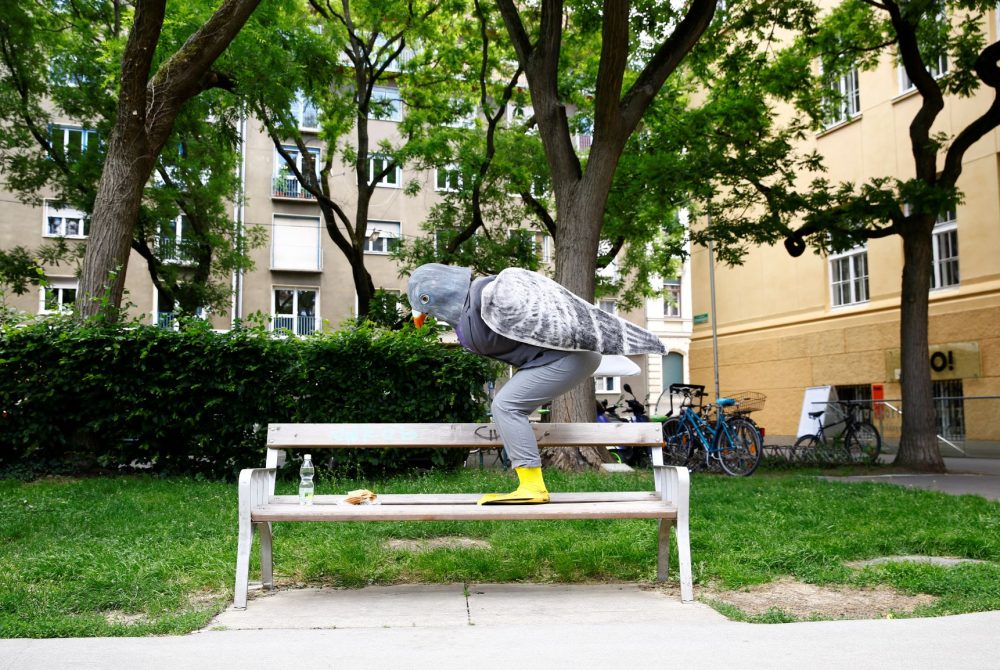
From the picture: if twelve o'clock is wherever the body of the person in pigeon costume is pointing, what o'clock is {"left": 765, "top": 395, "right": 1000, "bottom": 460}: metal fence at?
The metal fence is roughly at 4 o'clock from the person in pigeon costume.

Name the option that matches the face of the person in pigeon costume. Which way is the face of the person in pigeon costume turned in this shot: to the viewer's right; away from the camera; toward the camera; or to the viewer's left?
to the viewer's left

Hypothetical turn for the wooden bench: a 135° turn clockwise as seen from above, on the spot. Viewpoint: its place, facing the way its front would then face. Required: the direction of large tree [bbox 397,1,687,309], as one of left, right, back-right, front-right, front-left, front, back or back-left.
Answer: front-right

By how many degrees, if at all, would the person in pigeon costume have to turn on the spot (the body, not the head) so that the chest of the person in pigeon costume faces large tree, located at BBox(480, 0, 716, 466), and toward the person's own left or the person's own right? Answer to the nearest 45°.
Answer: approximately 90° to the person's own right

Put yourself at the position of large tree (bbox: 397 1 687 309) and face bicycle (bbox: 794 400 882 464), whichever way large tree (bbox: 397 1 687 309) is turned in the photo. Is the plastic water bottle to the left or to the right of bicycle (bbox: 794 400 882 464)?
right

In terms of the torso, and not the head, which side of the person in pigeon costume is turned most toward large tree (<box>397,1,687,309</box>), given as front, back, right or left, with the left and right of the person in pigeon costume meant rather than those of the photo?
right

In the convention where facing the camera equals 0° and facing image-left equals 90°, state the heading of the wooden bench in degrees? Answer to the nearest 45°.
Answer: approximately 0°

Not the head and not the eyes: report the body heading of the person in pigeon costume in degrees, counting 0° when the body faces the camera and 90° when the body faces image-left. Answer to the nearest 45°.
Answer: approximately 90°

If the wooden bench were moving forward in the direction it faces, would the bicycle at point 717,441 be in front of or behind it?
behind

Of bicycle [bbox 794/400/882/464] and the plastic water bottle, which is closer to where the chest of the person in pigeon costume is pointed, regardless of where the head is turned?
the plastic water bottle

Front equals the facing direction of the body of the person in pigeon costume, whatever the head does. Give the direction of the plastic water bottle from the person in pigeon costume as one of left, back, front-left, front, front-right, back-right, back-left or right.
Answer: front
